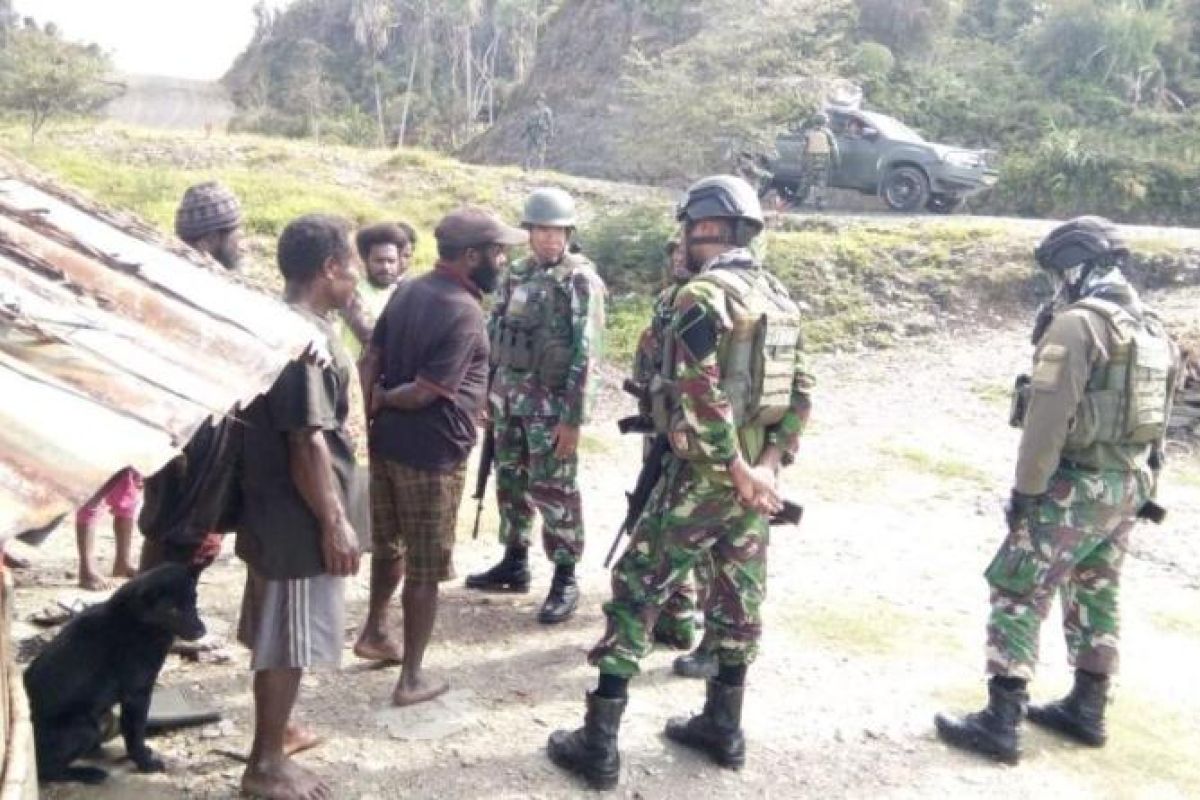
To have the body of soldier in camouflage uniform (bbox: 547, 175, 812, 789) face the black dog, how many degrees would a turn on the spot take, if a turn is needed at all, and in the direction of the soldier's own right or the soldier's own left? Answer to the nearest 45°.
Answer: approximately 45° to the soldier's own left

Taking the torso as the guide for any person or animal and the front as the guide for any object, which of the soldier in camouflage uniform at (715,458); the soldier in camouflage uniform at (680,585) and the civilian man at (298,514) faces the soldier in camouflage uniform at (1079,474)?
the civilian man

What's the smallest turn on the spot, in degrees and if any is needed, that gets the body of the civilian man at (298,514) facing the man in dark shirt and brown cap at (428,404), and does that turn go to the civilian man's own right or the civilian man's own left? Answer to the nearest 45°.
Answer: approximately 45° to the civilian man's own left

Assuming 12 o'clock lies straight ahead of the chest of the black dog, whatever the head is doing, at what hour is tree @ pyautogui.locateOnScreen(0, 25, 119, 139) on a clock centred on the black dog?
The tree is roughly at 9 o'clock from the black dog.

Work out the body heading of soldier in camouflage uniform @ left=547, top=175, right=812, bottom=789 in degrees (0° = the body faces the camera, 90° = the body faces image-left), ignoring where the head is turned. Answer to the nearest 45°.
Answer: approximately 135°

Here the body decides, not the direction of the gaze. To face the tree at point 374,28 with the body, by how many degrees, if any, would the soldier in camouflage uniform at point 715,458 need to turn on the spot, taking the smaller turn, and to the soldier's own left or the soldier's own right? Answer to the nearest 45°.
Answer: approximately 45° to the soldier's own right

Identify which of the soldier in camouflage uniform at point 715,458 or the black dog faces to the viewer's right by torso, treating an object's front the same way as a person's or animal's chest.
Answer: the black dog

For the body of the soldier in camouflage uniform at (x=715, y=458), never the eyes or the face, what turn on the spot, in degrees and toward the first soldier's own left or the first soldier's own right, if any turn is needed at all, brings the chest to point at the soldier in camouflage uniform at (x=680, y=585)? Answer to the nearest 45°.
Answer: approximately 45° to the first soldier's own right

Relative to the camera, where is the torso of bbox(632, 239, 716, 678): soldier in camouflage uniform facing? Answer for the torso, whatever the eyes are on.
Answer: to the viewer's left

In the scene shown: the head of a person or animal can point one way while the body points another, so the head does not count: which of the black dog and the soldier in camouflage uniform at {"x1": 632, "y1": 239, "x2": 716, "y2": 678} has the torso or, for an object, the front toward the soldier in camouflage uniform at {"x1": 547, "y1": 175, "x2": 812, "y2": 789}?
the black dog

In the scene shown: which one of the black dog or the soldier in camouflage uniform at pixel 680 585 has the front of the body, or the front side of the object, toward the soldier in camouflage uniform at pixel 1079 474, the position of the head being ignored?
the black dog

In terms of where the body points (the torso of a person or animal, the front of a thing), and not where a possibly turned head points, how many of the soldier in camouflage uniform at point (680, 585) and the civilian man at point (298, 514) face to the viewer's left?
1

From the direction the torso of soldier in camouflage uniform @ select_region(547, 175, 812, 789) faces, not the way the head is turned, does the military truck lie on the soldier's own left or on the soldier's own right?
on the soldier's own right

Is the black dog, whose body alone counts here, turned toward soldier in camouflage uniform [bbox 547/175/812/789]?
yes

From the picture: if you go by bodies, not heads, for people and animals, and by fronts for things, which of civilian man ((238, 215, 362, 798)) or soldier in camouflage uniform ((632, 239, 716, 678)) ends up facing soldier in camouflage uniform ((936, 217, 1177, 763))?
the civilian man

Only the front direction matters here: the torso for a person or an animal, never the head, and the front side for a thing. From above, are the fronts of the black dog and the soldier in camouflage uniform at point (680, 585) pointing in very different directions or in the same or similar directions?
very different directions

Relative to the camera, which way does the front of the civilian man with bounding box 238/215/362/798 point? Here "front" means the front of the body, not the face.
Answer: to the viewer's right
